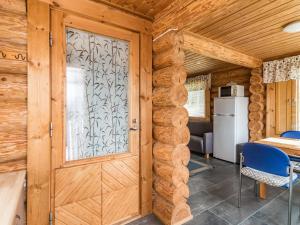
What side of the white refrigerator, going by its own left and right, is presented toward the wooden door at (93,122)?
front

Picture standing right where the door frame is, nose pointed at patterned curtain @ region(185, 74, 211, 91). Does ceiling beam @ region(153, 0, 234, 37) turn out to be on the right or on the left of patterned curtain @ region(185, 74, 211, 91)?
right

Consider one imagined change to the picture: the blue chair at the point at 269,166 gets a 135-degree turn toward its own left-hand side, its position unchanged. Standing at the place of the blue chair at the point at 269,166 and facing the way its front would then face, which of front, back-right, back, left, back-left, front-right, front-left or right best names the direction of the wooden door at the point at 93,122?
front-left

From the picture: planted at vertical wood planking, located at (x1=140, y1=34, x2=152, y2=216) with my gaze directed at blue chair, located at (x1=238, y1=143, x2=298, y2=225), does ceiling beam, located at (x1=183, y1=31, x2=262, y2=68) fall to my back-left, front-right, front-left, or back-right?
front-left

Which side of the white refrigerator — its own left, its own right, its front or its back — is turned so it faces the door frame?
front

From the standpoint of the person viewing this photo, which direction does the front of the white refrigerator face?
facing the viewer and to the left of the viewer

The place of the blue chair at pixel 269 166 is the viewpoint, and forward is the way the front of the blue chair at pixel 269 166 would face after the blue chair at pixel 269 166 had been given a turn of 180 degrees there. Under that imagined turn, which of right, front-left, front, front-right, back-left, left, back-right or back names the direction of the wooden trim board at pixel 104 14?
front

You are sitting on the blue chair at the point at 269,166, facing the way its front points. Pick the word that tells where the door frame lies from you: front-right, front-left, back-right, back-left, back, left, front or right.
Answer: back

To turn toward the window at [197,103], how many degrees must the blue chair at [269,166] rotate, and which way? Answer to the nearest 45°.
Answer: approximately 90° to its left

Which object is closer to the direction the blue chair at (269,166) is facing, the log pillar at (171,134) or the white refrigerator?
the white refrigerator

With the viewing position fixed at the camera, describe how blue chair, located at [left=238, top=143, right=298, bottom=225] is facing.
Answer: facing away from the viewer and to the right of the viewer
